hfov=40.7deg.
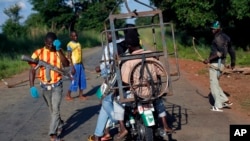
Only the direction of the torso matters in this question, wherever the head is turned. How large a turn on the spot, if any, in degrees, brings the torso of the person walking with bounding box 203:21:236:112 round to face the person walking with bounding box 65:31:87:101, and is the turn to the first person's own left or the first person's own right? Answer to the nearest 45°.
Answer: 0° — they already face them

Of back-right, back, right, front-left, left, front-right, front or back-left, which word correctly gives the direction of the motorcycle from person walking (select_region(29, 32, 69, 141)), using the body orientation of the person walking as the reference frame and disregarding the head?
front-left

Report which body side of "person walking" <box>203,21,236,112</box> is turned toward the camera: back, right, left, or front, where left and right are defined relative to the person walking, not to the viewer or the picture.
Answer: left

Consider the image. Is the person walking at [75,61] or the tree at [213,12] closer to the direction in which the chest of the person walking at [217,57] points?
the person walking

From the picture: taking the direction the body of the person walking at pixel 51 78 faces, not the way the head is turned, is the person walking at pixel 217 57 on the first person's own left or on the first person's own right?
on the first person's own left

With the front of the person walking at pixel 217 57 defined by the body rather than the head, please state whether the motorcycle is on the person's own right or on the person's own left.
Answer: on the person's own left

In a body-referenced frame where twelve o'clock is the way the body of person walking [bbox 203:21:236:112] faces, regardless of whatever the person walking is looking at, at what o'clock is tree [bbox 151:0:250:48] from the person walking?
The tree is roughly at 3 o'clock from the person walking.
